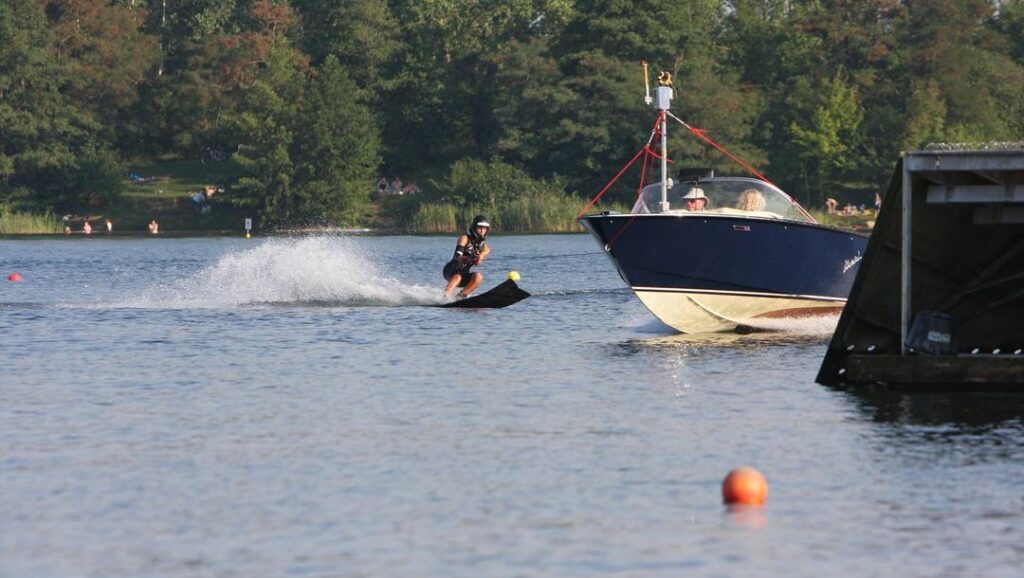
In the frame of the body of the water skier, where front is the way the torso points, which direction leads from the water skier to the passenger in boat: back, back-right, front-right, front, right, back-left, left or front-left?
front

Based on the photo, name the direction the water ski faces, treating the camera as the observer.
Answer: facing to the right of the viewer

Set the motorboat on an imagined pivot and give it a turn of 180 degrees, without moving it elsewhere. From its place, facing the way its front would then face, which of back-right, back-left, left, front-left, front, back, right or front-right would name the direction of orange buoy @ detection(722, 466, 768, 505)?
back-right

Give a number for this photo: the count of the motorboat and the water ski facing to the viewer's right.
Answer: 1

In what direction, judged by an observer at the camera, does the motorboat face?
facing the viewer and to the left of the viewer

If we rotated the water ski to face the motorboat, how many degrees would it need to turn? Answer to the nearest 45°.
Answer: approximately 45° to its right

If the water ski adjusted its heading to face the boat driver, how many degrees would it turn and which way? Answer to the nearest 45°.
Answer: approximately 45° to its right

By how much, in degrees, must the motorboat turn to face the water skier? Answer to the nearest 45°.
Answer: approximately 90° to its right

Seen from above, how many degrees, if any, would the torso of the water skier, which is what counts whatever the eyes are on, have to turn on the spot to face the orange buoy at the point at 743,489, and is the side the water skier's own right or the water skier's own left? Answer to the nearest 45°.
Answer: approximately 45° to the water skier's own right

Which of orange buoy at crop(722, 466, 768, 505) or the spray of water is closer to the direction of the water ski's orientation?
the orange buoy

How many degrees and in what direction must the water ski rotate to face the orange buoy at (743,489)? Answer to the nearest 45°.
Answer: approximately 90° to its right

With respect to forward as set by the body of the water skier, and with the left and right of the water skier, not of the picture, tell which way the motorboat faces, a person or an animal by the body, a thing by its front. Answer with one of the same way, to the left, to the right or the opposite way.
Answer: to the right
